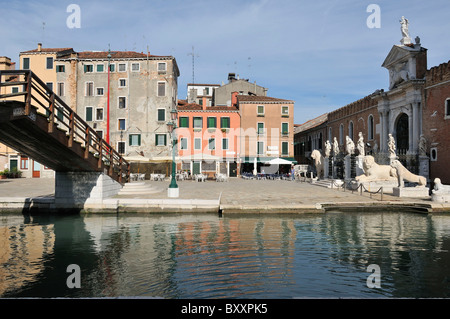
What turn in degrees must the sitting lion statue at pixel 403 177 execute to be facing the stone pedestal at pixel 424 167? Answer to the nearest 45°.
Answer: approximately 90° to its right

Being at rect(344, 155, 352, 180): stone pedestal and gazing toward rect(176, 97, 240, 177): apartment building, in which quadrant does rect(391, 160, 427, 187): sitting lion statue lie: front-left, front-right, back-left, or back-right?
back-left

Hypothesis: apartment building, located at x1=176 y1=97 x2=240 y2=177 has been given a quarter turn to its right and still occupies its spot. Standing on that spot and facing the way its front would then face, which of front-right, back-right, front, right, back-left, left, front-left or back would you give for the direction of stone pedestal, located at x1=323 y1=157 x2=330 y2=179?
back-left

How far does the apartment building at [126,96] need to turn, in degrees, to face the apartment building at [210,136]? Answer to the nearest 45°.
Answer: approximately 90° to its left

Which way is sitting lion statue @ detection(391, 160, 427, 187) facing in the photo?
to the viewer's left

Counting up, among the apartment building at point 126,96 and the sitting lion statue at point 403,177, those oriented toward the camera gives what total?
1

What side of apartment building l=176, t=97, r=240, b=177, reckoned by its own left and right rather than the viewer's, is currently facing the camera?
front

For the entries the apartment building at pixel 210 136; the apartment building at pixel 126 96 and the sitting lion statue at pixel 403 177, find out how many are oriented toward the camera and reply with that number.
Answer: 2
